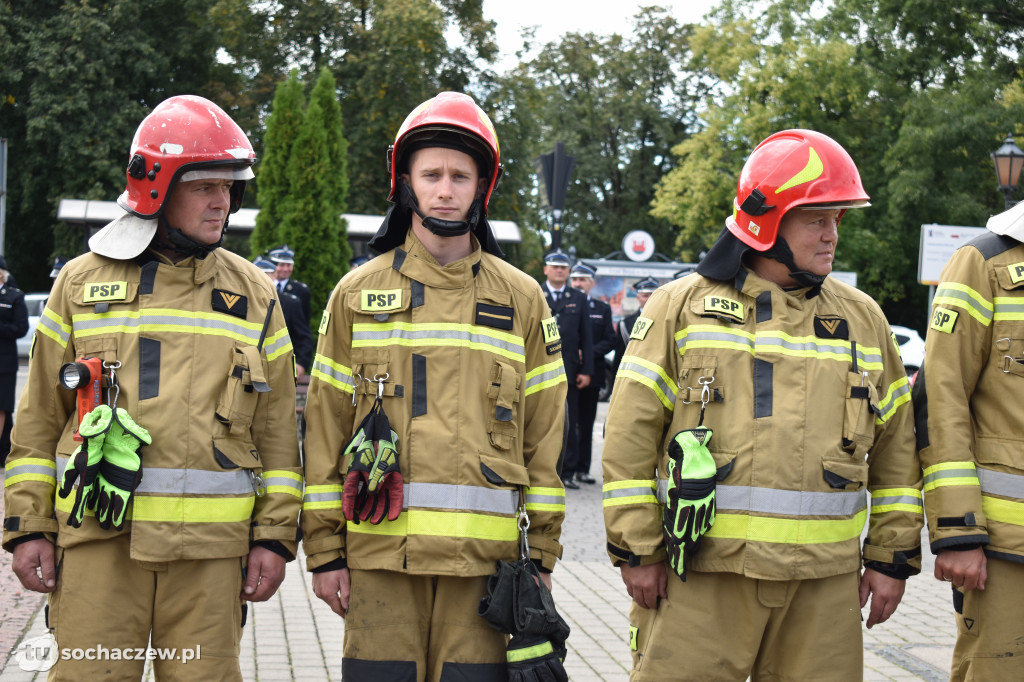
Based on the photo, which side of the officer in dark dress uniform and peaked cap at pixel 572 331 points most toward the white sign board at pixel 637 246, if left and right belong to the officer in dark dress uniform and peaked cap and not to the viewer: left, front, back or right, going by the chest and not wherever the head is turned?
back

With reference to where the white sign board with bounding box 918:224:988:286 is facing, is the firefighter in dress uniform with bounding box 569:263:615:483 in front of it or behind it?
in front

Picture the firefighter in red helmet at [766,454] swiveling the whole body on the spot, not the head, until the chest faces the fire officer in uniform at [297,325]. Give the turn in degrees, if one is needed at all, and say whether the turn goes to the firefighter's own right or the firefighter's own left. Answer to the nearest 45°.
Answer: approximately 135° to the firefighter's own right

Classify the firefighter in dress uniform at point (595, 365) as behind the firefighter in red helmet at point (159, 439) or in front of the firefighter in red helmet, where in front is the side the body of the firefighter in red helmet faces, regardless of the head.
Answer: behind

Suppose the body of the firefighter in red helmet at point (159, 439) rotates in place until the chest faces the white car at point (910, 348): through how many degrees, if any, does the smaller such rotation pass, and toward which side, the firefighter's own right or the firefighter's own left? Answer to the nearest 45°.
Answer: approximately 135° to the firefighter's own left

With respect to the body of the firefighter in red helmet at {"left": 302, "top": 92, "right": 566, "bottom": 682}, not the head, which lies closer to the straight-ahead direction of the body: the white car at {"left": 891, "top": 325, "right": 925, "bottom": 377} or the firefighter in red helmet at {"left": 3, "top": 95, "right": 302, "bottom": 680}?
the firefighter in red helmet

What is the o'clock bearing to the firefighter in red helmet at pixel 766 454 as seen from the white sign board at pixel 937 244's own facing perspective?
The firefighter in red helmet is roughly at 12 o'clock from the white sign board.

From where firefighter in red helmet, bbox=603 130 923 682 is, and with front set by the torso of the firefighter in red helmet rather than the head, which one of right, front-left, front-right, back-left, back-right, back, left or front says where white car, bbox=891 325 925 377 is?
back

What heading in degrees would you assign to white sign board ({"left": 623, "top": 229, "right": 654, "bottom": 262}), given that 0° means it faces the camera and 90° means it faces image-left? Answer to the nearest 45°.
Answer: approximately 0°

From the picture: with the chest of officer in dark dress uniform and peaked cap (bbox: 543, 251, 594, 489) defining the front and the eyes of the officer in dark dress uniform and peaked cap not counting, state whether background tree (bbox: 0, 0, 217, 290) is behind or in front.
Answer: behind
